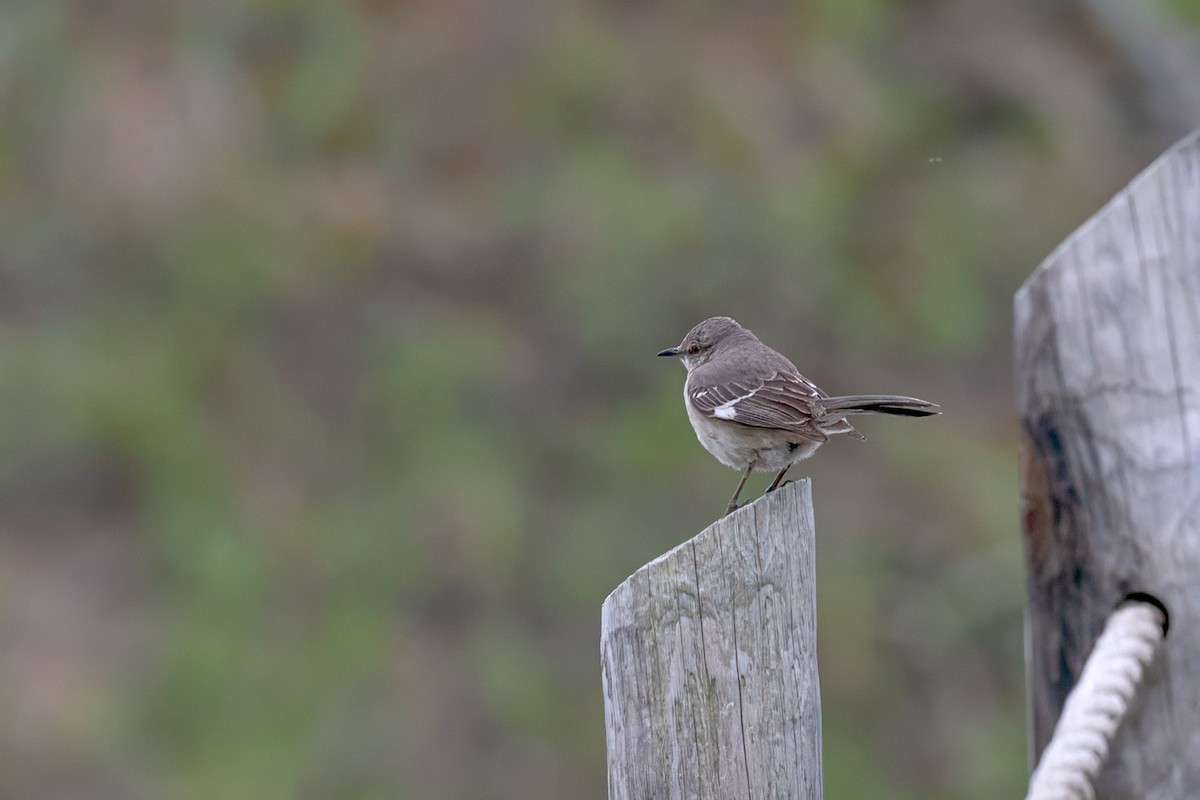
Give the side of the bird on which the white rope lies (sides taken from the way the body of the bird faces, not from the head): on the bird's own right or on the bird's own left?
on the bird's own left

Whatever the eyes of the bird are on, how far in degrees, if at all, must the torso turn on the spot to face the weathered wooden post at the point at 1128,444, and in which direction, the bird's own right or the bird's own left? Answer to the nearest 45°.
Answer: approximately 135° to the bird's own left

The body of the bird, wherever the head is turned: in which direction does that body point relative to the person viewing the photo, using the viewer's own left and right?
facing to the left of the viewer
